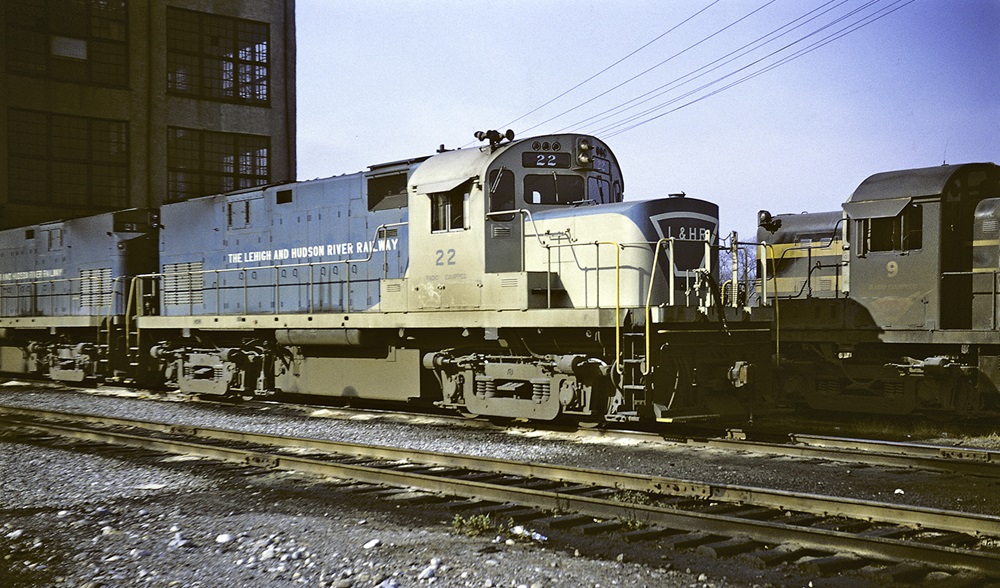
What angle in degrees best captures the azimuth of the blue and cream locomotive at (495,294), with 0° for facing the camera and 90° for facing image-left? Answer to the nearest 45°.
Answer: approximately 315°

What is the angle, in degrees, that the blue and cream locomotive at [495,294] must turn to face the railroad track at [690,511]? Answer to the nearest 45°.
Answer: approximately 45° to its right
